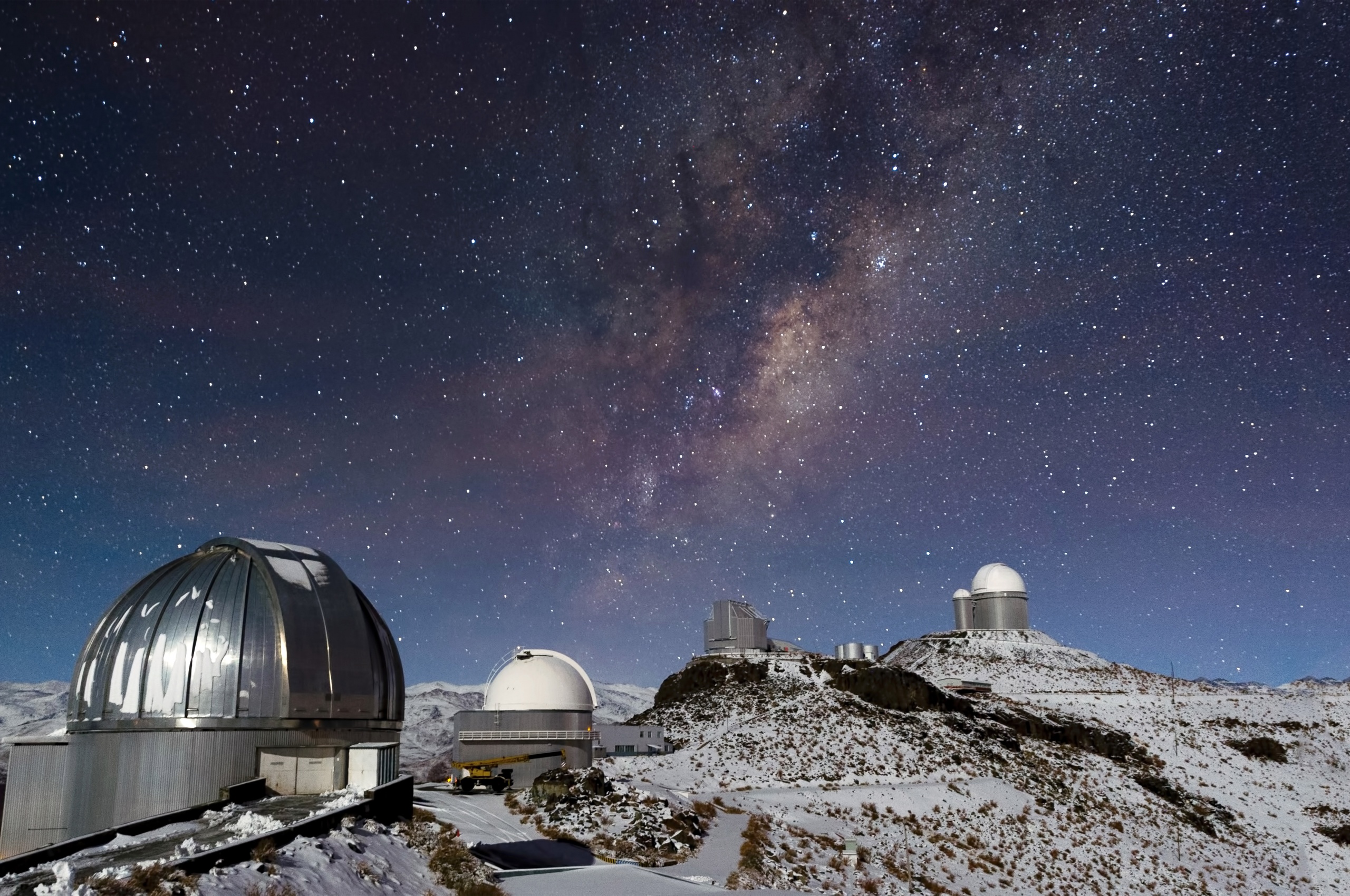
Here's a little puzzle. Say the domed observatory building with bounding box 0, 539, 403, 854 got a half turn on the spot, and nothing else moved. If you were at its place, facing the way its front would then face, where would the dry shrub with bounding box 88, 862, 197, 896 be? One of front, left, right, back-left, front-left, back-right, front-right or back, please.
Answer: back-left

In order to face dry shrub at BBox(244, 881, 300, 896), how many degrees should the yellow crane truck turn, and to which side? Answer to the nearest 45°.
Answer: approximately 90° to its right

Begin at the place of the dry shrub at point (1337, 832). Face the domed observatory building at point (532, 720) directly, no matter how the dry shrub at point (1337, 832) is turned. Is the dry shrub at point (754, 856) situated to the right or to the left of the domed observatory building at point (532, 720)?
left

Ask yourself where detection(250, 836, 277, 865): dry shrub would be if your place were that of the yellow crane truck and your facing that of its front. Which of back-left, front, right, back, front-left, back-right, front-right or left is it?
right

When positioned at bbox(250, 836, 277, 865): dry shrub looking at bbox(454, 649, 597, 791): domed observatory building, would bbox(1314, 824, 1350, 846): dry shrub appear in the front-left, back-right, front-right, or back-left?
front-right

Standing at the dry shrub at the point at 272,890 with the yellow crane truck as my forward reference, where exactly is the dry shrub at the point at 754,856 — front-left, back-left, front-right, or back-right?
front-right

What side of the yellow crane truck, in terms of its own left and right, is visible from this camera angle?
right
